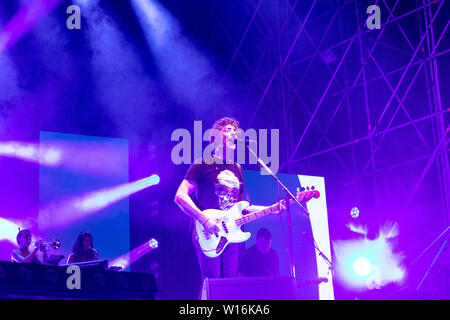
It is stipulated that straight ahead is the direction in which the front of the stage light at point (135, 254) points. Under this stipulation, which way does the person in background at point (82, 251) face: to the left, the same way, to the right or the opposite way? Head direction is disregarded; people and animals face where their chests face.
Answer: to the left

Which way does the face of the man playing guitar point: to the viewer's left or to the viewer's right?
to the viewer's right

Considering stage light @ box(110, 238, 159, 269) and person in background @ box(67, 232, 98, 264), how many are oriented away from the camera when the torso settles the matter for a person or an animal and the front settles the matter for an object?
0

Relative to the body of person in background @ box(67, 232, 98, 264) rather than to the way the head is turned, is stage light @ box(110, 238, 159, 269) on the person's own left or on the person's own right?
on the person's own left

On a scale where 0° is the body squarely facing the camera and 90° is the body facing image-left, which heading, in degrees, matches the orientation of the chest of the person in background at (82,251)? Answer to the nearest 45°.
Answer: approximately 315°

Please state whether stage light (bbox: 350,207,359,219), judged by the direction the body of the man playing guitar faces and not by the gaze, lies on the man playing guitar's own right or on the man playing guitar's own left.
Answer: on the man playing guitar's own left

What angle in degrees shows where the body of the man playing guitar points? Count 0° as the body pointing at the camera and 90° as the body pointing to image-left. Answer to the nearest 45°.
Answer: approximately 315°

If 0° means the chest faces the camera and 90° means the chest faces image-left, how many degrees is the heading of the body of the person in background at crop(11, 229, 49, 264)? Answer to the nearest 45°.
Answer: approximately 315°

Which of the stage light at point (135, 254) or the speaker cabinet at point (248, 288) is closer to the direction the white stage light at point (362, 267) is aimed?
the speaker cabinet
